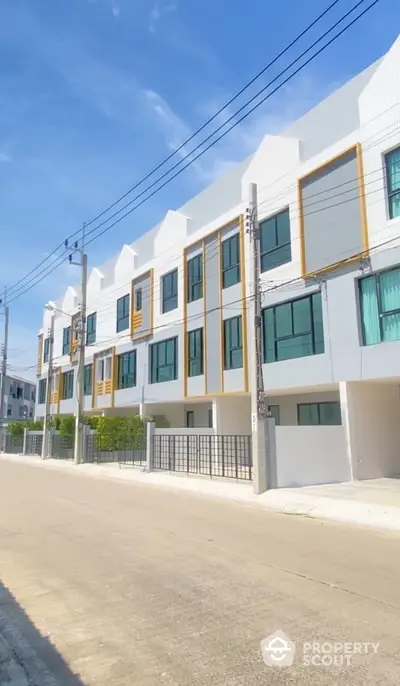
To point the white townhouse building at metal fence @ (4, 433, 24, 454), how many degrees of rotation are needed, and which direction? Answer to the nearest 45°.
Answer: approximately 90° to its right

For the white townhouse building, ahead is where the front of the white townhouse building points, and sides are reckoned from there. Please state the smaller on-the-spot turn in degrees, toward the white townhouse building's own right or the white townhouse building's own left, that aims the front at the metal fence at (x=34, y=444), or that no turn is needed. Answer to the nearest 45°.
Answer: approximately 90° to the white townhouse building's own right

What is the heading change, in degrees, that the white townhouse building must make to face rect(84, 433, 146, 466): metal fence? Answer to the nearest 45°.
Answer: approximately 90° to its right

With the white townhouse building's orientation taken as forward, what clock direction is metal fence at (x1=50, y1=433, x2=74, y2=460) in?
The metal fence is roughly at 3 o'clock from the white townhouse building.

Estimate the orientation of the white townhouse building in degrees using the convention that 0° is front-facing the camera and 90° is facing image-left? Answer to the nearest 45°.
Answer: approximately 45°
